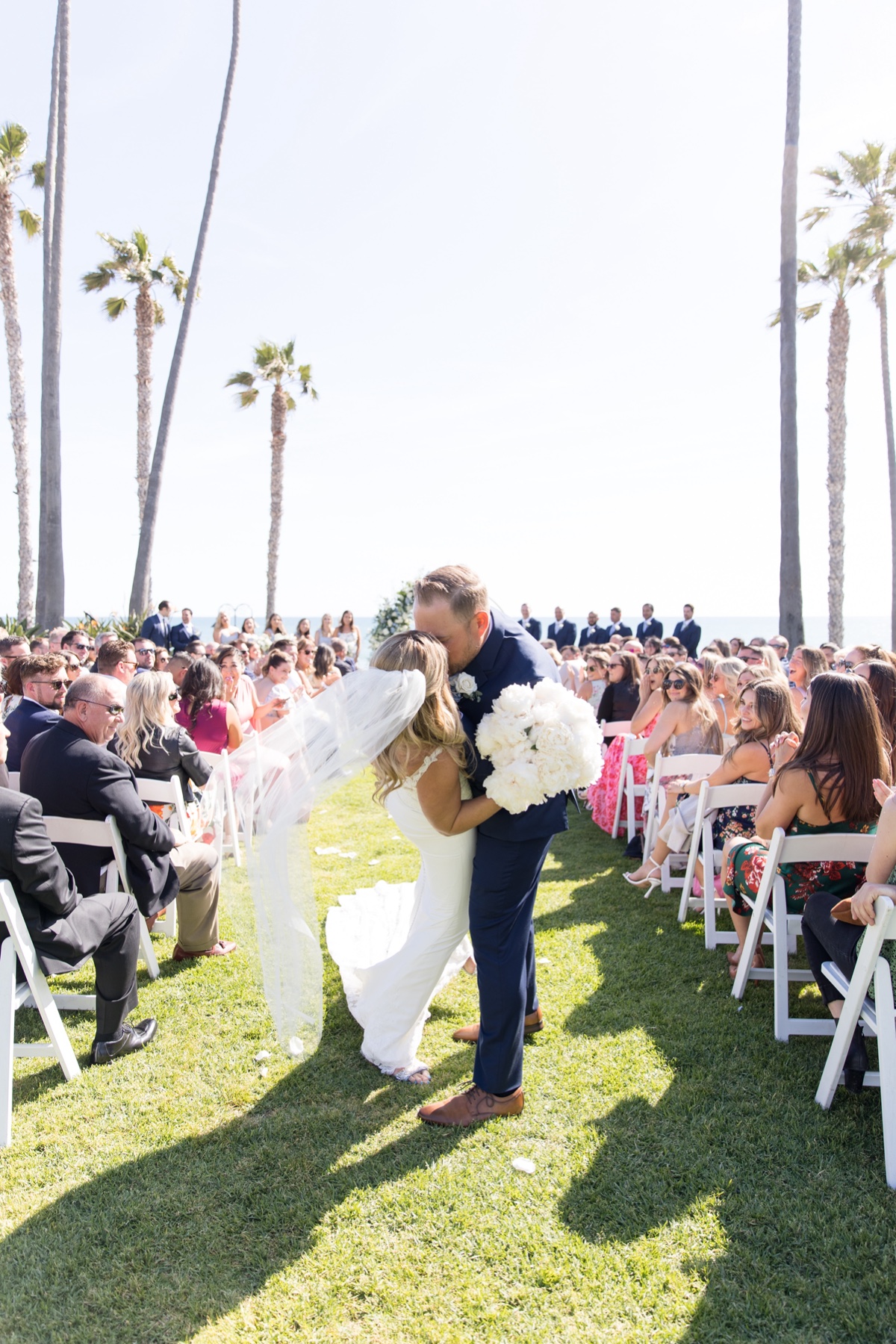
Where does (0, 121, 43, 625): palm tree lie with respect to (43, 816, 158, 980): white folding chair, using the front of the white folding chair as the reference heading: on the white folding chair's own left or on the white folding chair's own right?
on the white folding chair's own left

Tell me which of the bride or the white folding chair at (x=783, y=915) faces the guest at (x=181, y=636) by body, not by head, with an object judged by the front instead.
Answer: the white folding chair

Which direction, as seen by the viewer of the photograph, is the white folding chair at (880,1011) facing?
facing away from the viewer and to the left of the viewer

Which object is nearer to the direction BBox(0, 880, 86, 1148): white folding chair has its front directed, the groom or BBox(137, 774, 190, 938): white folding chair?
the white folding chair

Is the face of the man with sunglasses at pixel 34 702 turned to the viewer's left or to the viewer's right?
to the viewer's right

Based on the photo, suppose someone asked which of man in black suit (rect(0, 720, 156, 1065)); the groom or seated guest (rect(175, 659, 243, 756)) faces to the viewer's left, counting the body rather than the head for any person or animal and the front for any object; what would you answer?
the groom

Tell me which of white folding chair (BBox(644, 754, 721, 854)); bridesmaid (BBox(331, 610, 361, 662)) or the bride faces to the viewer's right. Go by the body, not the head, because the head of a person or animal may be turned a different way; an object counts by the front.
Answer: the bride

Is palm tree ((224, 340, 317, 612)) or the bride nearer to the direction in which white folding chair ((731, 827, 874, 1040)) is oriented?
the palm tree

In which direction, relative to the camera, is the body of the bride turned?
to the viewer's right
